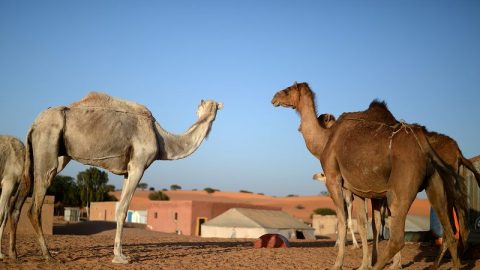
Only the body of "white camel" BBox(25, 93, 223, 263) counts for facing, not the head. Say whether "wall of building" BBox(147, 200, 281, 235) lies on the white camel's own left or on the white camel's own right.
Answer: on the white camel's own left

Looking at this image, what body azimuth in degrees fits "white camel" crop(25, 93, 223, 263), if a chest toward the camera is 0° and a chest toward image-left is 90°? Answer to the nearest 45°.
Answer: approximately 270°

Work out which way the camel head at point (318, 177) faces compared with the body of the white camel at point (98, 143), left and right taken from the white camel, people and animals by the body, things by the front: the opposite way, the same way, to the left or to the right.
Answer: the opposite way

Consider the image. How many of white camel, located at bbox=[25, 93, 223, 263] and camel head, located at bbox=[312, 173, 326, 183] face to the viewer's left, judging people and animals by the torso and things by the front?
1

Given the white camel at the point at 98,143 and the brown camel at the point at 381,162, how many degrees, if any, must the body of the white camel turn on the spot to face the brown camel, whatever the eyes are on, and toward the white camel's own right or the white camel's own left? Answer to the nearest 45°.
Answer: approximately 45° to the white camel's own right

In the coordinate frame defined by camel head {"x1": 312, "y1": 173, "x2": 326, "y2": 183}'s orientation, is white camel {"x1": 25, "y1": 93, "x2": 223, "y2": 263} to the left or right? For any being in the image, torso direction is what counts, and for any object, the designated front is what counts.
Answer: on its left

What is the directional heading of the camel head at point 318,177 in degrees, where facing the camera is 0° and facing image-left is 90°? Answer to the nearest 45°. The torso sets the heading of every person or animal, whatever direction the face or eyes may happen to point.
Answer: approximately 90°
